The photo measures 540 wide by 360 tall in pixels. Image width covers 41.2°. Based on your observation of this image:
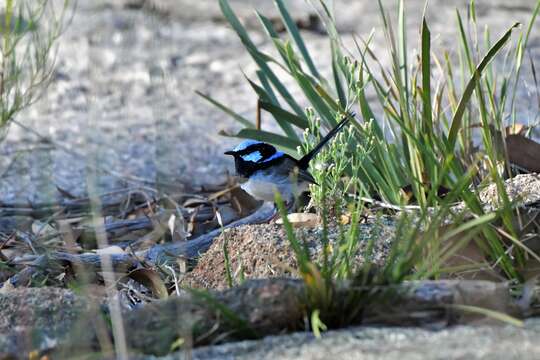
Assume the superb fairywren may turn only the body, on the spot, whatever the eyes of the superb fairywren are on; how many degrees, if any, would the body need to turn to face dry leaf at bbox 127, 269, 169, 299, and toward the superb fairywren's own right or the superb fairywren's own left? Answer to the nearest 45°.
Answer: approximately 45° to the superb fairywren's own left

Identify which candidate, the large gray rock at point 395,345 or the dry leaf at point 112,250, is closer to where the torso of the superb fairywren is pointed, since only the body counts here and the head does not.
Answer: the dry leaf

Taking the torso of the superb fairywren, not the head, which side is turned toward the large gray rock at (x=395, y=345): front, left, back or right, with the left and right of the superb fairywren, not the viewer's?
left

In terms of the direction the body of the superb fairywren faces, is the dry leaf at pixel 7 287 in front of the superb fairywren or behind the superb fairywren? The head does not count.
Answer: in front

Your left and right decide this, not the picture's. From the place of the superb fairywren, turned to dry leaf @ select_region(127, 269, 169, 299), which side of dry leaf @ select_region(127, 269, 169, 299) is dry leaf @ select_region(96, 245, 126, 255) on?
right

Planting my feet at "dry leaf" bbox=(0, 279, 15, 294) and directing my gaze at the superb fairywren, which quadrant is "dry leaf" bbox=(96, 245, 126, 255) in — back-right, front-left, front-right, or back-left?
front-left

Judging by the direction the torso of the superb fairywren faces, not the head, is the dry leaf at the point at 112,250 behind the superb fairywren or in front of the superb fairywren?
in front

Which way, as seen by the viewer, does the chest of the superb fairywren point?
to the viewer's left

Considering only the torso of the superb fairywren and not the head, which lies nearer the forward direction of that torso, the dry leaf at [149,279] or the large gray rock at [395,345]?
the dry leaf

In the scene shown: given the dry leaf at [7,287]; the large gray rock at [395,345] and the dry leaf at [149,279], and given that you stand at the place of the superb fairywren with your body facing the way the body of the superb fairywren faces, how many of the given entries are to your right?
0
